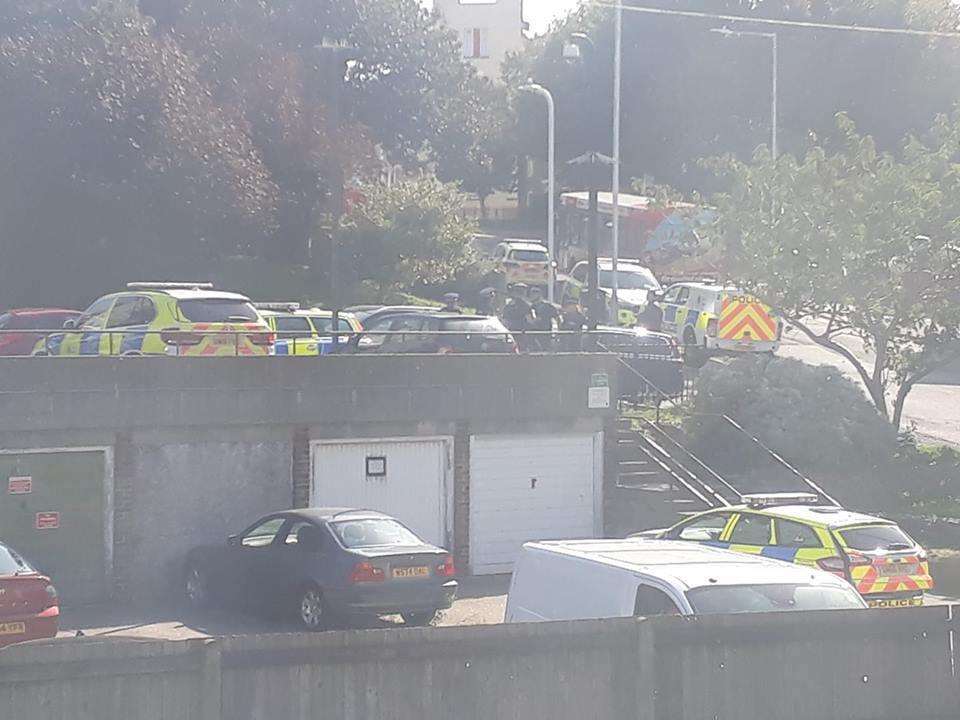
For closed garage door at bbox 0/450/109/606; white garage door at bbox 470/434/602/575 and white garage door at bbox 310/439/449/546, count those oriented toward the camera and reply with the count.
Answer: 3

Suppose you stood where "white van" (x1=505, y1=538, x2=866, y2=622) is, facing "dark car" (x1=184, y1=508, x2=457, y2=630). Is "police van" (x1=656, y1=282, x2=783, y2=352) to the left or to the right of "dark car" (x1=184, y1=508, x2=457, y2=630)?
right

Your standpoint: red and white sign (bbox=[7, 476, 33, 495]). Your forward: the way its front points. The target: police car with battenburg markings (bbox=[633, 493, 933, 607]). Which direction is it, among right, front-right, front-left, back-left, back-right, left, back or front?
front-left

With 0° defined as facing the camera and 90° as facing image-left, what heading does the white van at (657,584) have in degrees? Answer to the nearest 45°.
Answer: approximately 315°

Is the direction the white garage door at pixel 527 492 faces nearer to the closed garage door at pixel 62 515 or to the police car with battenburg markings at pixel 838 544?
the police car with battenburg markings

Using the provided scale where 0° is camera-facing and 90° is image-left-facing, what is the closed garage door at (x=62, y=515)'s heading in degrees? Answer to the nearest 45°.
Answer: approximately 0°

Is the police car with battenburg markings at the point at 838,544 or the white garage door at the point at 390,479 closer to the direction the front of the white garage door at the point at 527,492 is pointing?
the police car with battenburg markings

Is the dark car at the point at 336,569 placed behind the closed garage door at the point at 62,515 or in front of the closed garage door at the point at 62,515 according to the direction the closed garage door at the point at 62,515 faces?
in front

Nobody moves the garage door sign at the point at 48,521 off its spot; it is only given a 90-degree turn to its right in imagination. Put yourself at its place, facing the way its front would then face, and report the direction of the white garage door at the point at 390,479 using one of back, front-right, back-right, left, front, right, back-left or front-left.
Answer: back

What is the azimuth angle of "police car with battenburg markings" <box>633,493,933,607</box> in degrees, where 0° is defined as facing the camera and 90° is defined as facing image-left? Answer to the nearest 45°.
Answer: approximately 135°

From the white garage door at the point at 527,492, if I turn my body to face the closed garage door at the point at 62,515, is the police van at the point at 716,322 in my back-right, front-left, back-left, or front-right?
back-right

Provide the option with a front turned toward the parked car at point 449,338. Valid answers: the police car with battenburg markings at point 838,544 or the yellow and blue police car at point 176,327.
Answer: the police car with battenburg markings

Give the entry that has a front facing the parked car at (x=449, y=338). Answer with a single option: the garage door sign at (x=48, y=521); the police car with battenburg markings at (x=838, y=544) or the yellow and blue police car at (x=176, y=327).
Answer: the police car with battenburg markings

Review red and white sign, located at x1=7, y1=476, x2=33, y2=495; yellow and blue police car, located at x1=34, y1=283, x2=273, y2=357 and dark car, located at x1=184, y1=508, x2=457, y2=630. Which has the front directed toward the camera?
the red and white sign
